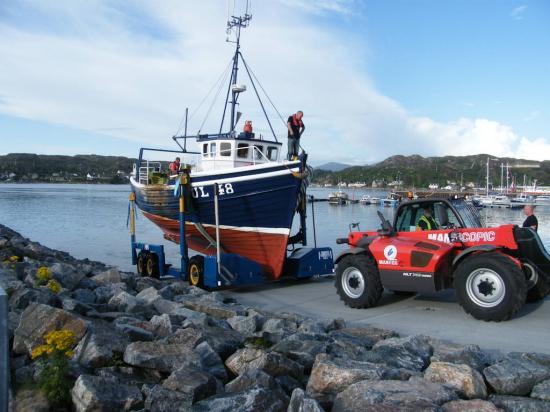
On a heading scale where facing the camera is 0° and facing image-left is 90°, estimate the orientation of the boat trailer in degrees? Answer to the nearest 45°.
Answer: approximately 315°

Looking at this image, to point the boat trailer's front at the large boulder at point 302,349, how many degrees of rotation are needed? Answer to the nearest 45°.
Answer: approximately 45° to its right

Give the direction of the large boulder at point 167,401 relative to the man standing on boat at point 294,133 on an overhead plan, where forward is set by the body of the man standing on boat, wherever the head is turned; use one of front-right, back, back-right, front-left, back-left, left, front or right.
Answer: front-right

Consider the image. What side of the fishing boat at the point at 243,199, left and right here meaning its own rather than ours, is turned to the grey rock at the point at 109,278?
right

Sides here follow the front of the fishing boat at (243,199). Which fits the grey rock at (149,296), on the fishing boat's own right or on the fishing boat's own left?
on the fishing boat's own right
